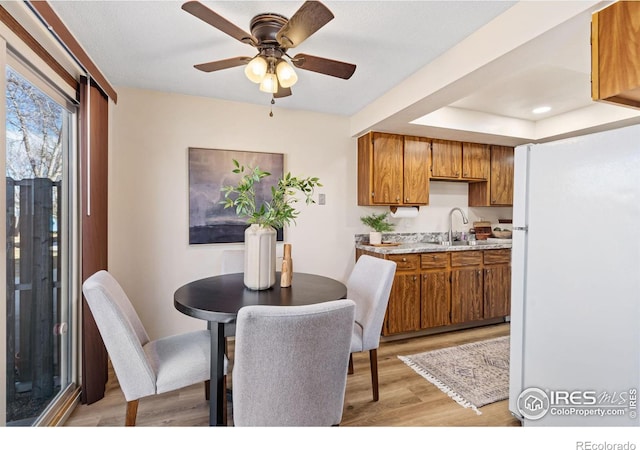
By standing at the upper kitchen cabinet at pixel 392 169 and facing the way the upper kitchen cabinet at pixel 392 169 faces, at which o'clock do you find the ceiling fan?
The ceiling fan is roughly at 2 o'clock from the upper kitchen cabinet.

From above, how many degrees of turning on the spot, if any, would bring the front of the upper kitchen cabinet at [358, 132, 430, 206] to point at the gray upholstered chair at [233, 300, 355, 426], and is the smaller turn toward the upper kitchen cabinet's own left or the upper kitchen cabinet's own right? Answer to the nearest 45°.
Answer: approximately 45° to the upper kitchen cabinet's own right

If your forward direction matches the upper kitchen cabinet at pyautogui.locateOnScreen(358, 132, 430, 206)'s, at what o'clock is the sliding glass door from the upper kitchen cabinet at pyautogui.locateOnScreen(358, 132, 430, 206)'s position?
The sliding glass door is roughly at 3 o'clock from the upper kitchen cabinet.

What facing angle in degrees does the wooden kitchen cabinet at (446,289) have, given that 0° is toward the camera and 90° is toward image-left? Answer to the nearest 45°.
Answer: approximately 315°

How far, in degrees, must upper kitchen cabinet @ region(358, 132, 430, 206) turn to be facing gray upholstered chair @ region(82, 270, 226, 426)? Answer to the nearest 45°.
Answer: approximately 90° to its right
